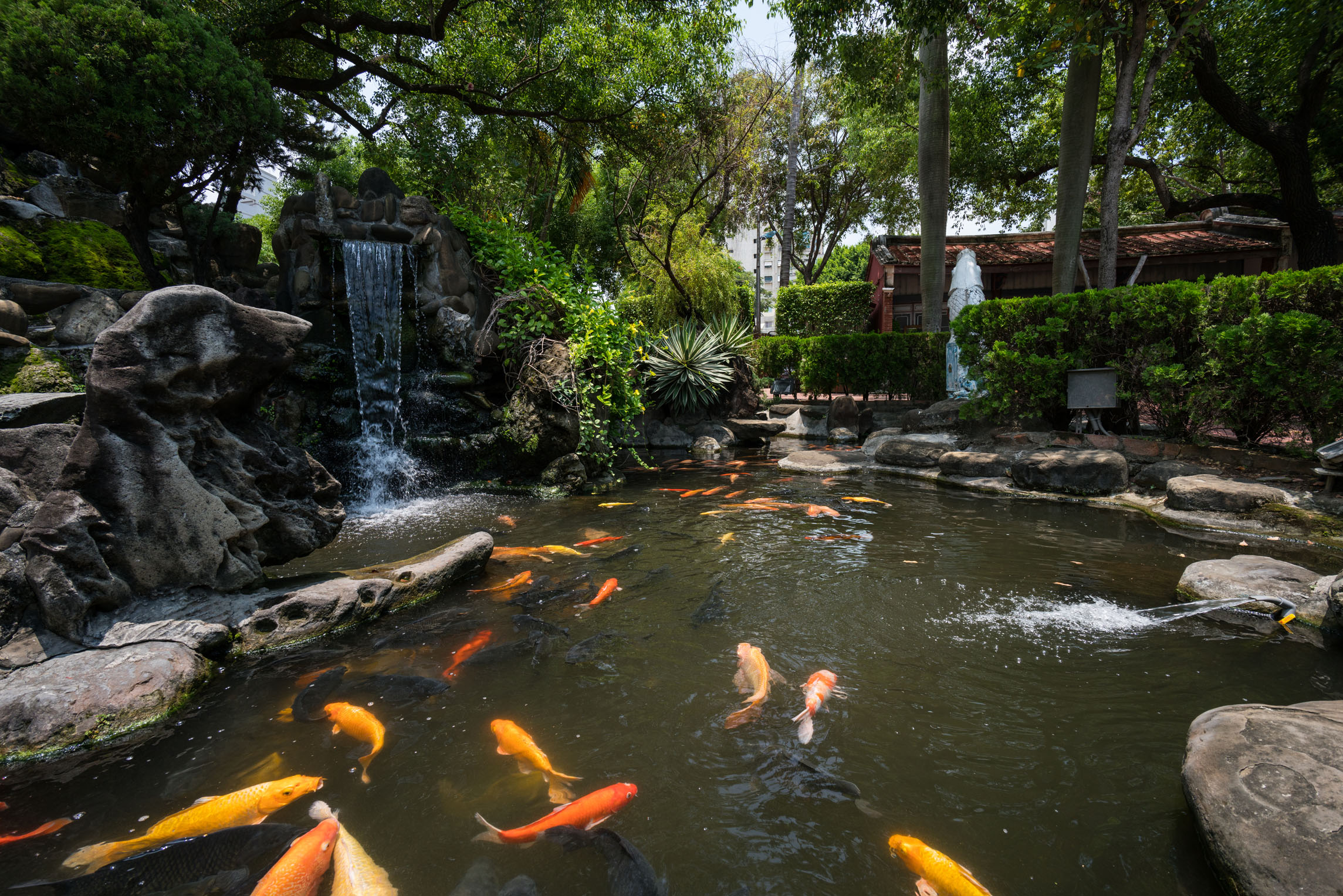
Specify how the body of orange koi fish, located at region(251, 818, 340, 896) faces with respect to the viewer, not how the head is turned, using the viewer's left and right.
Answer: facing away from the viewer and to the right of the viewer

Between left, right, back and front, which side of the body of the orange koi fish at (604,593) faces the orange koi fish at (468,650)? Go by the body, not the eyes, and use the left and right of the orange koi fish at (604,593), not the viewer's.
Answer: back

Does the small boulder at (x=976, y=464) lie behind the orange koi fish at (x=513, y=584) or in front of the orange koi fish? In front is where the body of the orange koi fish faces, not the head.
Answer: in front

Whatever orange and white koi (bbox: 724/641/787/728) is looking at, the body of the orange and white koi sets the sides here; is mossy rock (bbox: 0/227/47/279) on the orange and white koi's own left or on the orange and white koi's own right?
on the orange and white koi's own left

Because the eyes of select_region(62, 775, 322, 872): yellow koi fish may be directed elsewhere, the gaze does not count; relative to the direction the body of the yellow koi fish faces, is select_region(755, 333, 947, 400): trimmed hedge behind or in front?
in front

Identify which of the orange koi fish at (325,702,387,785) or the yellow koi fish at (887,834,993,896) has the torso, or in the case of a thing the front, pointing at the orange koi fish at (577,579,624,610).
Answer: the yellow koi fish

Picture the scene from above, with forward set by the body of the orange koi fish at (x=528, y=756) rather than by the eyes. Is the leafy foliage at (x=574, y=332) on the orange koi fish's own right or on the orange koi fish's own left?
on the orange koi fish's own right

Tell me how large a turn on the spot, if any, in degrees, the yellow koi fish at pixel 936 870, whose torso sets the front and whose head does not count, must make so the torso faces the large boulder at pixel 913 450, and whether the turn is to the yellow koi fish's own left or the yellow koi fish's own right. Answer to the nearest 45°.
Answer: approximately 45° to the yellow koi fish's own right

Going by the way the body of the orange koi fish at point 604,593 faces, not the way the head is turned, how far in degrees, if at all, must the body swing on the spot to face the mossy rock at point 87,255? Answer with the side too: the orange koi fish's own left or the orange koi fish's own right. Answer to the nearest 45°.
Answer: approximately 90° to the orange koi fish's own left

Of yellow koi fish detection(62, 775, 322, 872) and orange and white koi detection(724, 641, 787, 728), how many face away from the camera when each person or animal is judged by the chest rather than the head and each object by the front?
1

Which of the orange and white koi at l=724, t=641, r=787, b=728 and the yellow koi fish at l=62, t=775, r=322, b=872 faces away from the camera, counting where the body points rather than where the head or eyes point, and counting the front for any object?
the orange and white koi

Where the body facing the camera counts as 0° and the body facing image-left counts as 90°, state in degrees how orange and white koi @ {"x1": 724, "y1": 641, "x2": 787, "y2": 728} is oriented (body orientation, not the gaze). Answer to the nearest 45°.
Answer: approximately 180°

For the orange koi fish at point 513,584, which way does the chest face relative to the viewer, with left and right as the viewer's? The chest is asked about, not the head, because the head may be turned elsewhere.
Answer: facing away from the viewer and to the right of the viewer
